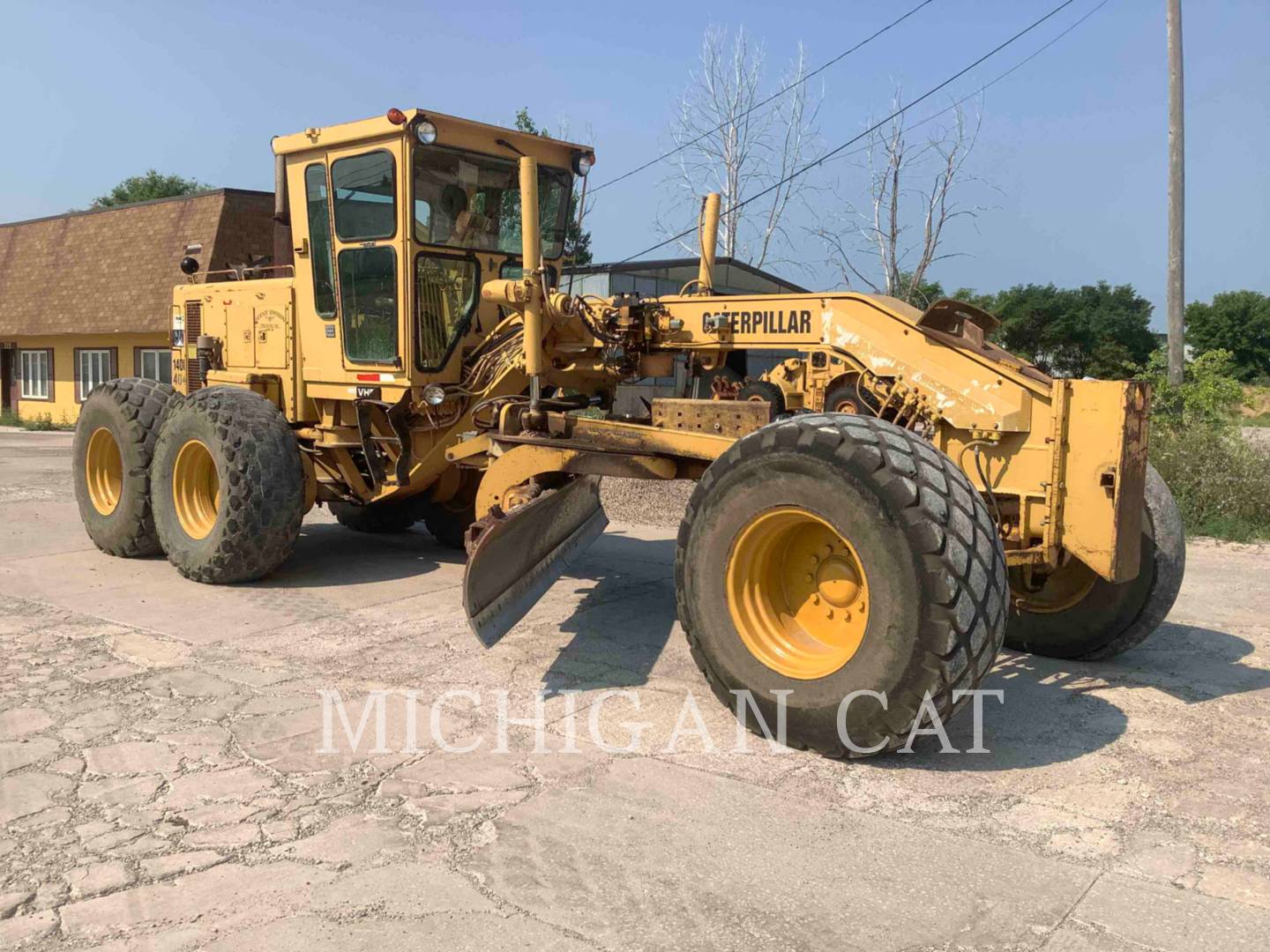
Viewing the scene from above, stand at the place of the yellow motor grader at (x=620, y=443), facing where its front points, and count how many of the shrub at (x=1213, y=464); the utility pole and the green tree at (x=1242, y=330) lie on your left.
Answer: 3

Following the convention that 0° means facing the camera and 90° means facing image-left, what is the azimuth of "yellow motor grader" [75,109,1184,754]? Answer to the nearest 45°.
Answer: approximately 315°

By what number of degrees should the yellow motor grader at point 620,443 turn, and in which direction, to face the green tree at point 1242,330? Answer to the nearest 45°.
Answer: approximately 90° to its left

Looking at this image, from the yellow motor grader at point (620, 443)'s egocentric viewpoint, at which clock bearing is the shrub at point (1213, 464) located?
The shrub is roughly at 9 o'clock from the yellow motor grader.

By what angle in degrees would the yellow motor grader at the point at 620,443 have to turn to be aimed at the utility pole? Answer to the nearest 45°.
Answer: approximately 90° to its left

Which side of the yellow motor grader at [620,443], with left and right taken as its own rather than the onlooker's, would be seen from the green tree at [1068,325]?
left

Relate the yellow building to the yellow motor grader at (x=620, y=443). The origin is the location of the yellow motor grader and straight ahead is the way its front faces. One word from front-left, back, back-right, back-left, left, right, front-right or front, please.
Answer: back

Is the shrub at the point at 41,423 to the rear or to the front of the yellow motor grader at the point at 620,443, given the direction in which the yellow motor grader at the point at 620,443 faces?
to the rear
